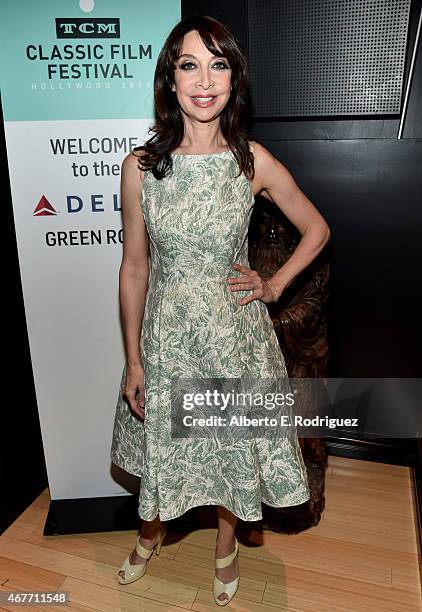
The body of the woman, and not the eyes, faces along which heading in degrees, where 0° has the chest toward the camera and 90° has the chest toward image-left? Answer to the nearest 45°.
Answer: approximately 0°
